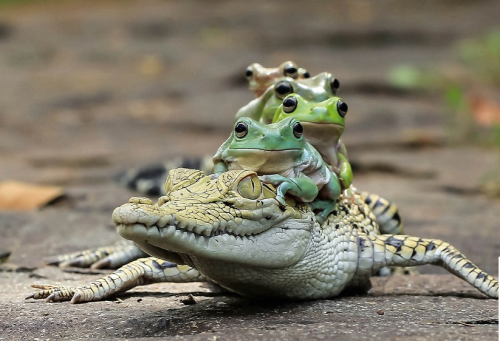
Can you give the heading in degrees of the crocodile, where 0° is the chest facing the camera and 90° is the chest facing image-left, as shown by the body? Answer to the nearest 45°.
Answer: approximately 45°

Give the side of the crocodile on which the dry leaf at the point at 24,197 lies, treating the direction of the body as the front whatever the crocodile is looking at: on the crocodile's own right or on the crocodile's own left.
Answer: on the crocodile's own right

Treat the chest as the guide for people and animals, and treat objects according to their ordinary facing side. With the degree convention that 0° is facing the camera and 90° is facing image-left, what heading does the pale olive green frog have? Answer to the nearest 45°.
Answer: approximately 315°
